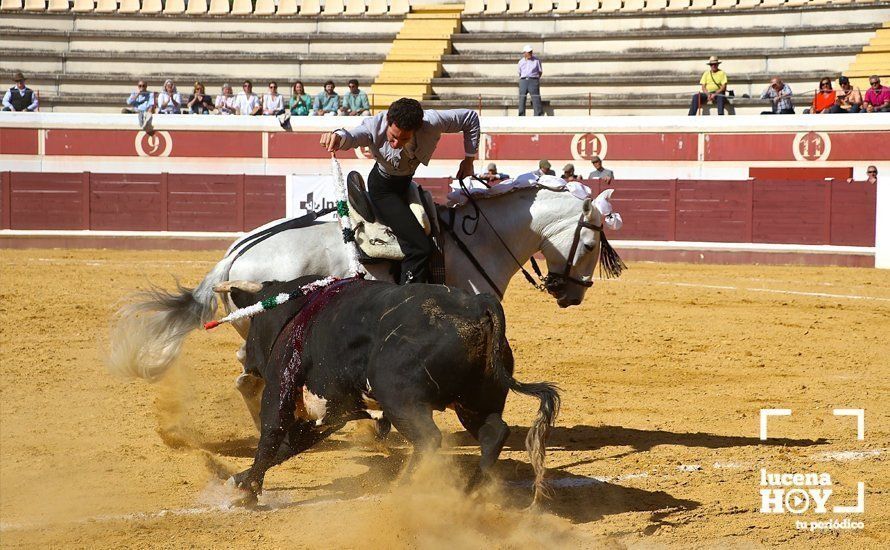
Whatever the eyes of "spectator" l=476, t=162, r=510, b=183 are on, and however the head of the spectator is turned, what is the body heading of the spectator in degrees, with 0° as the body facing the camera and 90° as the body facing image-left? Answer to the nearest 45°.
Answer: approximately 0°

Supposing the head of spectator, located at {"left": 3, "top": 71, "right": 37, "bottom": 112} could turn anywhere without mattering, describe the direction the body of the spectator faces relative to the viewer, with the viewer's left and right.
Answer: facing the viewer

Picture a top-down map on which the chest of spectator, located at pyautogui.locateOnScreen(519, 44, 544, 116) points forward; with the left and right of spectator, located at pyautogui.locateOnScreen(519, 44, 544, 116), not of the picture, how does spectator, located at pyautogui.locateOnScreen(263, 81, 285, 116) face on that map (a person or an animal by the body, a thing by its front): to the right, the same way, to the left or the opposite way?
the same way

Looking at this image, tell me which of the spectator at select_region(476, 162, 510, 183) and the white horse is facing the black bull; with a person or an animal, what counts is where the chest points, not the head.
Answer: the spectator

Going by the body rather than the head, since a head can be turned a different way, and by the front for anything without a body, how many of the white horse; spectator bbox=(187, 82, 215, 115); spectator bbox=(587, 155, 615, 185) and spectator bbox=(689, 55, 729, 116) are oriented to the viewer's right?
1

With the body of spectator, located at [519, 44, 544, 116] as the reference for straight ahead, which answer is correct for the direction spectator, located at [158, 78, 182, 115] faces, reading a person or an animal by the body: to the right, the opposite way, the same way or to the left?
the same way

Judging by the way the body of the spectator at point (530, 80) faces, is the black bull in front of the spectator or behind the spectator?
in front

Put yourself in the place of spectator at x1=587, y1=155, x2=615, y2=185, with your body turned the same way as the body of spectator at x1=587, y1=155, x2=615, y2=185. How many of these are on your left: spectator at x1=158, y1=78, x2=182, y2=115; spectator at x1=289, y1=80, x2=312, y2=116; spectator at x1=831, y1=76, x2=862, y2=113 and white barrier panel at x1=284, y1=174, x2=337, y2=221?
1

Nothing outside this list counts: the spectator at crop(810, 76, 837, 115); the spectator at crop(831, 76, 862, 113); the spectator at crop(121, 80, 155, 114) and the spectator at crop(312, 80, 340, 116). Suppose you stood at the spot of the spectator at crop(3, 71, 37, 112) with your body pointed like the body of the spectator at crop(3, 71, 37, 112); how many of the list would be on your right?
0

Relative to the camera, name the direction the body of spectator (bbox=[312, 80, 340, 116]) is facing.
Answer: toward the camera

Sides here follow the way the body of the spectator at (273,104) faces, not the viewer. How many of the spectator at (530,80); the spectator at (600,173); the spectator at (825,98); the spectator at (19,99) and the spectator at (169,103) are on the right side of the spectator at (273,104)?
2

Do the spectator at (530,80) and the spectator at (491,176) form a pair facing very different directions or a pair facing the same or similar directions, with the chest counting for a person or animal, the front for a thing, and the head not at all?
same or similar directions

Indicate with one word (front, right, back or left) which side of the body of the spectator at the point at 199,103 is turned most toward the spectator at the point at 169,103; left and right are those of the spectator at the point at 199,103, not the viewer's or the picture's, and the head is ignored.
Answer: right

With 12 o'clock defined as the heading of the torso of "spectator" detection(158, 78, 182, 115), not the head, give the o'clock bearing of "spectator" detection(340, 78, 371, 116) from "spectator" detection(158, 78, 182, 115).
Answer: "spectator" detection(340, 78, 371, 116) is roughly at 10 o'clock from "spectator" detection(158, 78, 182, 115).

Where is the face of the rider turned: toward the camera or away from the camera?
toward the camera

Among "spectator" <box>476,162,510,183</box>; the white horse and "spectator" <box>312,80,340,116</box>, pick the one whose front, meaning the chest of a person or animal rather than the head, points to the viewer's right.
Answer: the white horse

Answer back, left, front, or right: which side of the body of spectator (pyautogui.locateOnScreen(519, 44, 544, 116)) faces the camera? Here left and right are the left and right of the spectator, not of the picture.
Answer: front

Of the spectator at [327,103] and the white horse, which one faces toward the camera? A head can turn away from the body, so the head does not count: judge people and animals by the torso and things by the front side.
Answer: the spectator

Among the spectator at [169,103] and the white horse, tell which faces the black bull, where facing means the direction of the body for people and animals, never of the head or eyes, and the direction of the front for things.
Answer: the spectator

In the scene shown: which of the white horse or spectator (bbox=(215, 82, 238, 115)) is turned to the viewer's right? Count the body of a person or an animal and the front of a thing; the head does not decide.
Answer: the white horse
